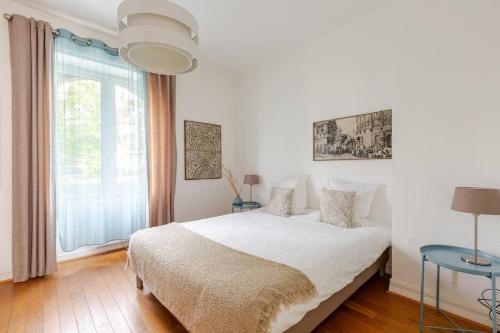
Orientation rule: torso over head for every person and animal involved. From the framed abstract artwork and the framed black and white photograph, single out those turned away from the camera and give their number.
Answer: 0

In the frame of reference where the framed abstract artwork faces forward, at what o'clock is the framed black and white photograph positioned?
The framed black and white photograph is roughly at 12 o'clock from the framed abstract artwork.

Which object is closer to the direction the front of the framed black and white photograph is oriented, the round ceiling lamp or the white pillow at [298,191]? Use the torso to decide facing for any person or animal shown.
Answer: the round ceiling lamp

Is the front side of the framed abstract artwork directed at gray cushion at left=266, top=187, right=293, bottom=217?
yes

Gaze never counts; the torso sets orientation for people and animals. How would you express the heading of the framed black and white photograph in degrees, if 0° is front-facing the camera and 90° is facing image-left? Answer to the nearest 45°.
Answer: approximately 45°

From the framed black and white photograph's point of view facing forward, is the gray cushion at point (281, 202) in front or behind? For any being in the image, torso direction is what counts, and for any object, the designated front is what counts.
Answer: in front

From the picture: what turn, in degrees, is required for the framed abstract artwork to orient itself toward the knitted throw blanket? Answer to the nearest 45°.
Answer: approximately 45° to its right

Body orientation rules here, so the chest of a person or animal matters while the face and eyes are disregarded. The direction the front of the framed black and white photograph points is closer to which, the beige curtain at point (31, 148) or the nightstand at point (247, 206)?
the beige curtain

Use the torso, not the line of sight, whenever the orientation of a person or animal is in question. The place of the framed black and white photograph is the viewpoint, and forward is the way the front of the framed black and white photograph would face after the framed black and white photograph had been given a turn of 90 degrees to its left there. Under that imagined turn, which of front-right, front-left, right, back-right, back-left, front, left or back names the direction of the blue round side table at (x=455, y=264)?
front

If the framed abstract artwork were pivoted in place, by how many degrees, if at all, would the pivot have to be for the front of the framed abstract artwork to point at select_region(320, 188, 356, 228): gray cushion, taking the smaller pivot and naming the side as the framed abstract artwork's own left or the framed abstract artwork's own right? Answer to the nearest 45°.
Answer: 0° — it already faces it

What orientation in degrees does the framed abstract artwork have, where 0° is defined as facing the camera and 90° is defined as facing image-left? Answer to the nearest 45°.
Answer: approximately 315°

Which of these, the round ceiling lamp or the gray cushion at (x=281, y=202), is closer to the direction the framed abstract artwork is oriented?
the gray cushion

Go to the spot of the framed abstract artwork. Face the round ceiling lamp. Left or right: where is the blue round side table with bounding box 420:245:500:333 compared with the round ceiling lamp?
left
